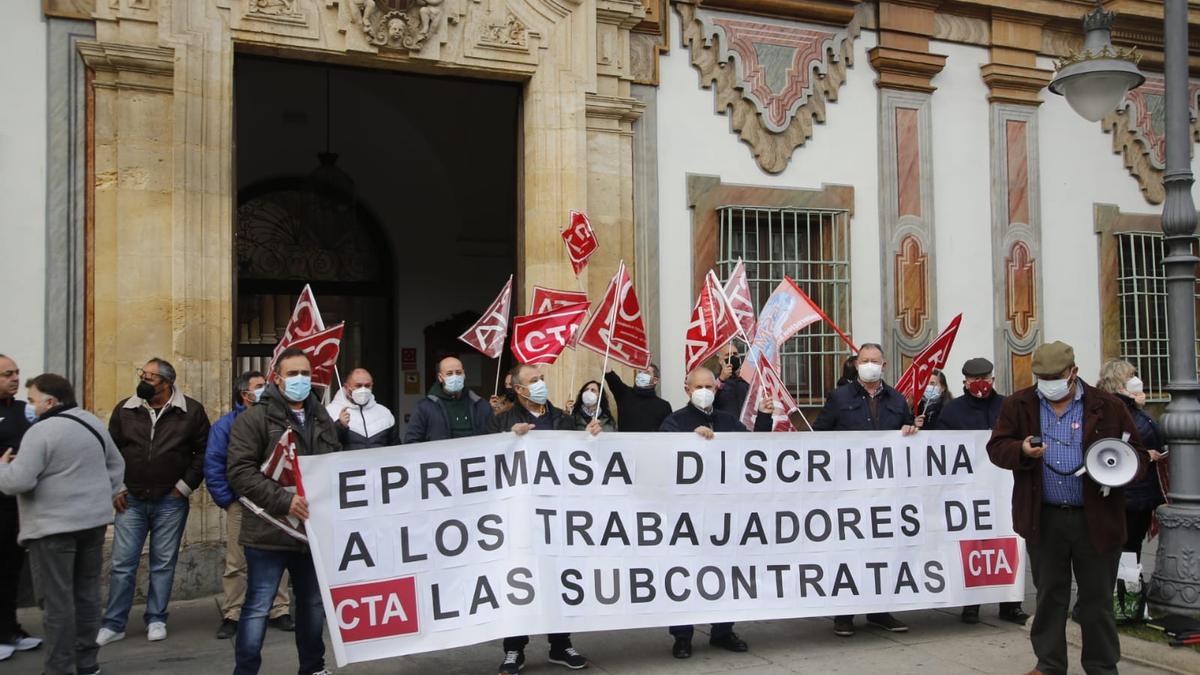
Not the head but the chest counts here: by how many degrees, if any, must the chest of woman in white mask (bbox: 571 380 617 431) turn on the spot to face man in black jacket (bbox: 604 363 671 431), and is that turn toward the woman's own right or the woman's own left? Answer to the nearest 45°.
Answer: approximately 135° to the woman's own left

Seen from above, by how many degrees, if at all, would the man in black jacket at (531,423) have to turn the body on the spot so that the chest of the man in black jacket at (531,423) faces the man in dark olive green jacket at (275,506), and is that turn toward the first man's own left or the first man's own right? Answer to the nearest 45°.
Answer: approximately 45° to the first man's own right

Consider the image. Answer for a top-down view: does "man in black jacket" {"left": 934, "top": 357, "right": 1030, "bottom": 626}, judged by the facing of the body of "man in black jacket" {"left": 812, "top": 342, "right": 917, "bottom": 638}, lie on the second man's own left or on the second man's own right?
on the second man's own left

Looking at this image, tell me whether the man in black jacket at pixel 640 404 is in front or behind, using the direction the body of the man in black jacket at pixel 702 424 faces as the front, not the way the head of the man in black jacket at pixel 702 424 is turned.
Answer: behind

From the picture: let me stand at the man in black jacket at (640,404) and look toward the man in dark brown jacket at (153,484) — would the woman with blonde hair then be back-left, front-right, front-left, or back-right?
back-left

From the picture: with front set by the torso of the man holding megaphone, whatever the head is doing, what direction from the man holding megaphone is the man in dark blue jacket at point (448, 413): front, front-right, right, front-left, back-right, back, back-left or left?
right

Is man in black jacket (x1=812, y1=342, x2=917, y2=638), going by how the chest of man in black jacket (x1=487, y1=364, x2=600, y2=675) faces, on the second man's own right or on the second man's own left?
on the second man's own left

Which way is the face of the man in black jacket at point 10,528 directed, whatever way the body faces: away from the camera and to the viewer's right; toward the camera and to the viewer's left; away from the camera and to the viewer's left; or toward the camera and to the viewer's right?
toward the camera and to the viewer's right
